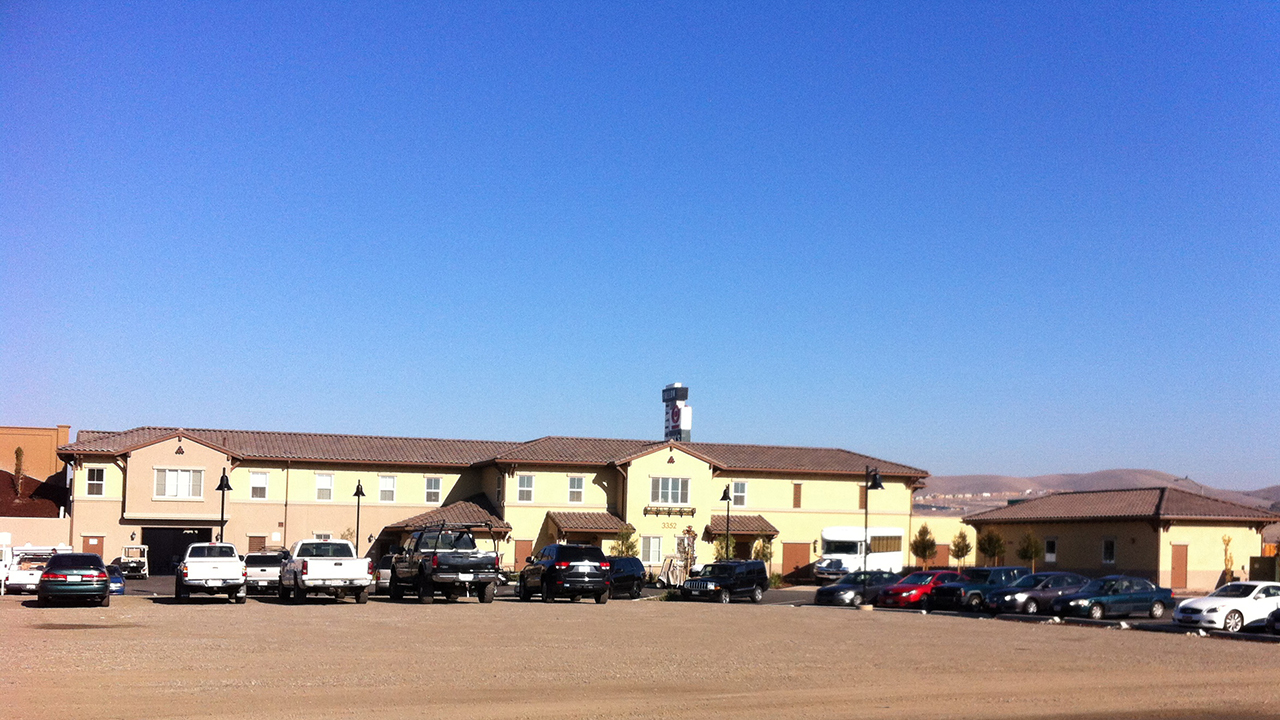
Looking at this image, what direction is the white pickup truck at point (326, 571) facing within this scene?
away from the camera

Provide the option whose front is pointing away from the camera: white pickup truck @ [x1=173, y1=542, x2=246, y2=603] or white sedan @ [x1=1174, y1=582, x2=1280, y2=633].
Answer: the white pickup truck

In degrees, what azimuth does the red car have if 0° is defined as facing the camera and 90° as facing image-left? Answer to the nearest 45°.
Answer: approximately 45°

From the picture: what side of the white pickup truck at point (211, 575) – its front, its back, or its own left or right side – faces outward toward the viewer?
back

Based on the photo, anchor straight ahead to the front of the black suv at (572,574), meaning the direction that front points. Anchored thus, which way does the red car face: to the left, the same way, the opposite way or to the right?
to the left

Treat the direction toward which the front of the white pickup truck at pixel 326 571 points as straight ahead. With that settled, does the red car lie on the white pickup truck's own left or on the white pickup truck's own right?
on the white pickup truck's own right

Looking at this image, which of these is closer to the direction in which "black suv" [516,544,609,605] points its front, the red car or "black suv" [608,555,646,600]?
the black suv

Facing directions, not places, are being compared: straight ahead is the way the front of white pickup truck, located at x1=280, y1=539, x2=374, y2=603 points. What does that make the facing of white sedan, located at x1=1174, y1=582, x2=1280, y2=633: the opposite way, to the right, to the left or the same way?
to the left

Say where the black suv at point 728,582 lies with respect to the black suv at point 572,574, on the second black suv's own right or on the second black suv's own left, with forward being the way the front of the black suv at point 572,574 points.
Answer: on the second black suv's own right

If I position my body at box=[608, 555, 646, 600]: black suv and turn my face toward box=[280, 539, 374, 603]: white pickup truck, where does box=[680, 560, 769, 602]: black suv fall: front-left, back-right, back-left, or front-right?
back-left
